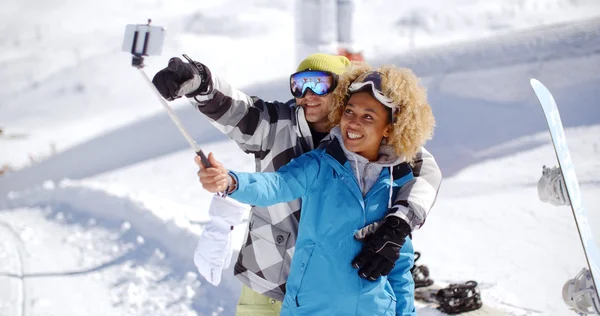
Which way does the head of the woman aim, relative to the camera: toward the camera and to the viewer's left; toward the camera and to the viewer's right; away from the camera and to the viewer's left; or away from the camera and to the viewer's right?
toward the camera and to the viewer's left

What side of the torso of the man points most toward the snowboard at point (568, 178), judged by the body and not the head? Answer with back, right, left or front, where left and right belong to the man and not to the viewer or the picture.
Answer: left

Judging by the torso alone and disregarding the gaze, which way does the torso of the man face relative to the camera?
toward the camera

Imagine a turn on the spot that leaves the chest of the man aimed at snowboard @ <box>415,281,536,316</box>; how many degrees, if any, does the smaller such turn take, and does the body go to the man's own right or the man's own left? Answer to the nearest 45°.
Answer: approximately 135° to the man's own left
